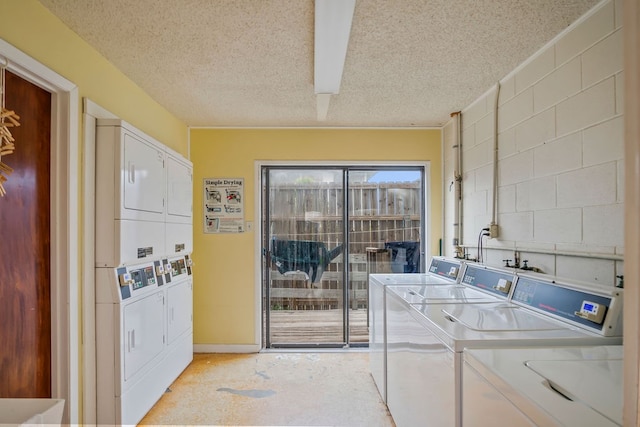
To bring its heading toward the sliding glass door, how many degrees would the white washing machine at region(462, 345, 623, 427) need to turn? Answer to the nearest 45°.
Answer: approximately 90° to its right

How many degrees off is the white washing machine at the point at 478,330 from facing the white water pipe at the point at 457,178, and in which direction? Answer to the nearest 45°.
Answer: approximately 135° to its right

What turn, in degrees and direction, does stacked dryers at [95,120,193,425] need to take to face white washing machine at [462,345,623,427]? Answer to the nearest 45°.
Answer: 0° — it already faces it

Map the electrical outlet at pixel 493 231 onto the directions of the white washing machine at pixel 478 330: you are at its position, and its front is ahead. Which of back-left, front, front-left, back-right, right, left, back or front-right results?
back-right

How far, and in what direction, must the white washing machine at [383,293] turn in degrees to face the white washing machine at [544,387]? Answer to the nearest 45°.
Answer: approximately 90° to its left

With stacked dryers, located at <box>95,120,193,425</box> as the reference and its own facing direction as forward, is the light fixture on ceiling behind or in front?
in front

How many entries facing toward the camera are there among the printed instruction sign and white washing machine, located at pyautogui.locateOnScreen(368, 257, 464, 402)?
1

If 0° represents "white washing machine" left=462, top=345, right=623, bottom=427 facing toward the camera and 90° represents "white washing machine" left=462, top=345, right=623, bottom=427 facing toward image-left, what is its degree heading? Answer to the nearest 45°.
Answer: approximately 45°

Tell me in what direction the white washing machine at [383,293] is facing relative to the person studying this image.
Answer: facing to the left of the viewer

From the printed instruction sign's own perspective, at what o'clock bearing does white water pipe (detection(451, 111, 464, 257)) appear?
The white water pipe is roughly at 10 o'clock from the printed instruction sign.

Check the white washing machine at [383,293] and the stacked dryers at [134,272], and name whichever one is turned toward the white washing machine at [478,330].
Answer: the stacked dryers
